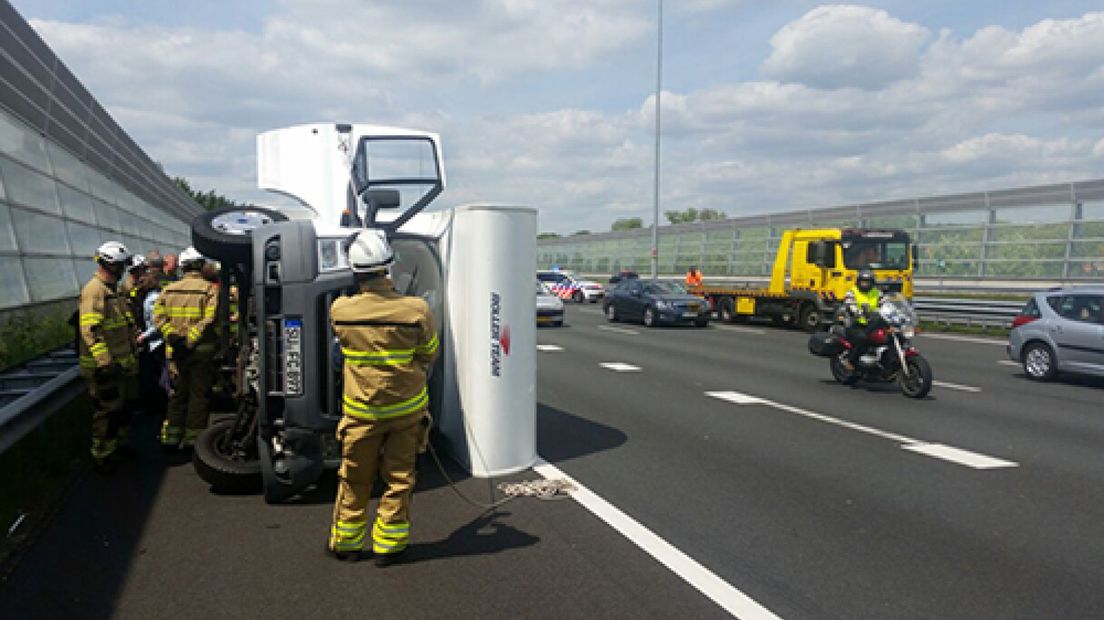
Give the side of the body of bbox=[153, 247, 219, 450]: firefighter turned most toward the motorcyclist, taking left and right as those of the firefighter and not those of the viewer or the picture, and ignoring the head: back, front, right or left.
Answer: right

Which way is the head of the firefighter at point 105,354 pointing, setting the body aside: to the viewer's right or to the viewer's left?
to the viewer's right

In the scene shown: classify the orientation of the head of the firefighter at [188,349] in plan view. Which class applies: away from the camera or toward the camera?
away from the camera

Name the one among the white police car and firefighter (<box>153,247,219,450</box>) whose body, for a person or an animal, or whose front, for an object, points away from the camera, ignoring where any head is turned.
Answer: the firefighter

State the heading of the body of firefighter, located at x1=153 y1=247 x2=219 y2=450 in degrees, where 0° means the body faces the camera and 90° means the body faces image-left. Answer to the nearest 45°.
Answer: approximately 180°

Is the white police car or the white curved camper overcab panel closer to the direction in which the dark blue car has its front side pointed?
the white curved camper overcab panel
